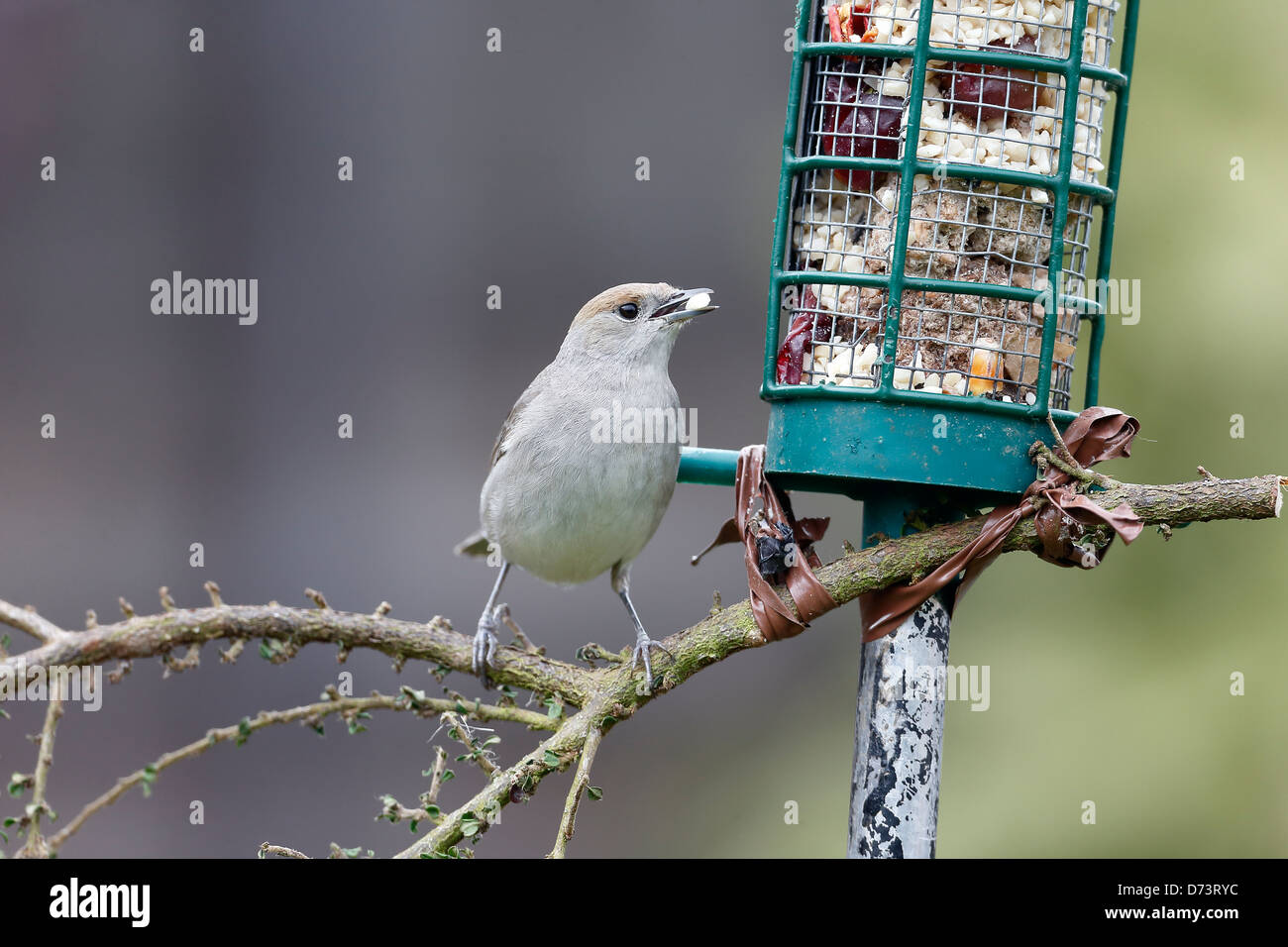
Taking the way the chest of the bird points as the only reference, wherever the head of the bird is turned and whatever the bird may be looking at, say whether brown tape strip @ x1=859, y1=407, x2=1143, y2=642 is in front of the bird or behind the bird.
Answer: in front

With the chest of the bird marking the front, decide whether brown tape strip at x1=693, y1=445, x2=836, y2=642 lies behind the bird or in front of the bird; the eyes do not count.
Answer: in front

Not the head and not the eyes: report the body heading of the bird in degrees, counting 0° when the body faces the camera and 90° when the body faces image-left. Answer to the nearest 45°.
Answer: approximately 315°
